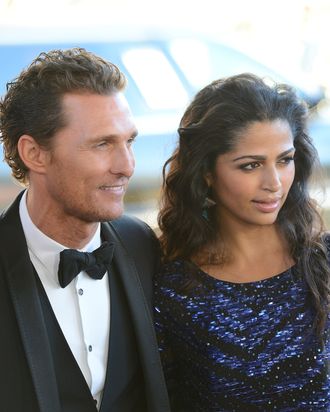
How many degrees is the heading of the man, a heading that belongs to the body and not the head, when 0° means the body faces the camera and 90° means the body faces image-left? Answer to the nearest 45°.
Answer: approximately 315°

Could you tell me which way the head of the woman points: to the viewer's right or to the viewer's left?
to the viewer's right
